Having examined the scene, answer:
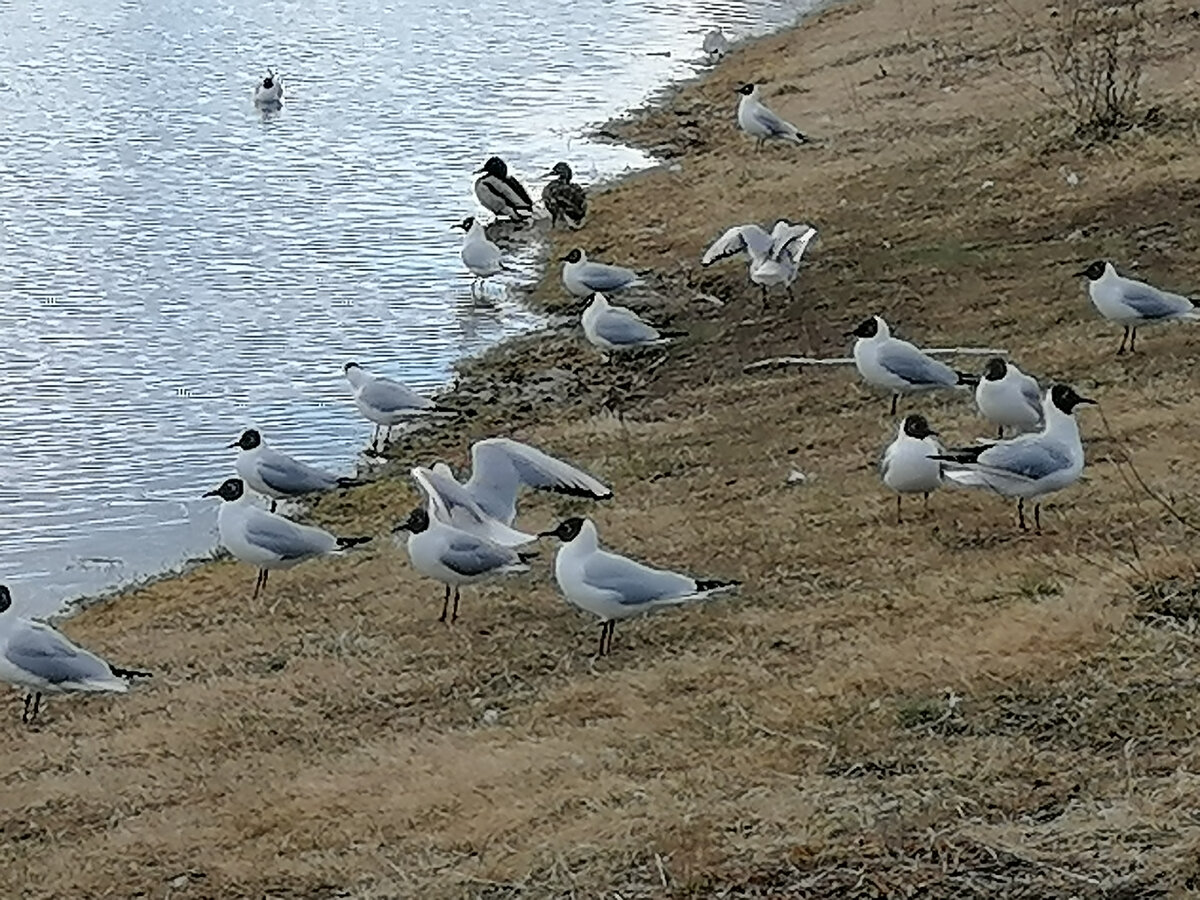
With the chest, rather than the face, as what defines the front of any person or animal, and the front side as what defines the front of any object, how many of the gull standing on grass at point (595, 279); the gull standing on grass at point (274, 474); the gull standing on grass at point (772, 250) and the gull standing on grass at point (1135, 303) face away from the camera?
1

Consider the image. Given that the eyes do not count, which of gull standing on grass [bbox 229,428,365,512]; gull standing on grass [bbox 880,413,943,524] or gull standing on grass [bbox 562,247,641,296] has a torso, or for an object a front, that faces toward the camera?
gull standing on grass [bbox 880,413,943,524]

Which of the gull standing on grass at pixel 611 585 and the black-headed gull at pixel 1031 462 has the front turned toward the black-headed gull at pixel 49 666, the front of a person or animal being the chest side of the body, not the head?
the gull standing on grass

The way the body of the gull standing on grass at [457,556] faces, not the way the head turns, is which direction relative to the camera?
to the viewer's left

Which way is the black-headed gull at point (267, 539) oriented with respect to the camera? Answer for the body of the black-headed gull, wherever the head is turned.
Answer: to the viewer's left

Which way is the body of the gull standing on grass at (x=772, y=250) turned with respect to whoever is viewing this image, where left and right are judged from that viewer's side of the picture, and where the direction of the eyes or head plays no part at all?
facing away from the viewer

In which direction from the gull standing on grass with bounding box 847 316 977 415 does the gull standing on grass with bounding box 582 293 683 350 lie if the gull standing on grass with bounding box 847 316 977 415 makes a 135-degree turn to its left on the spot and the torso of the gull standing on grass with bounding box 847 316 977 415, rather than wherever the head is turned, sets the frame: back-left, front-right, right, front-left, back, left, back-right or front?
back

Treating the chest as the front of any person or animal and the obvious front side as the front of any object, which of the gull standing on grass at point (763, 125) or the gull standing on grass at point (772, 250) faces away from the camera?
the gull standing on grass at point (772, 250)

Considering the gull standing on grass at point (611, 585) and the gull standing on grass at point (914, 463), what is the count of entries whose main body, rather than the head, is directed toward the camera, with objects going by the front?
1
